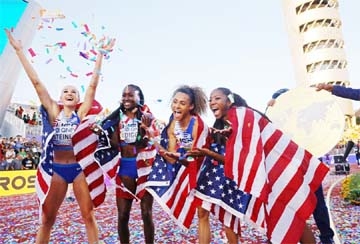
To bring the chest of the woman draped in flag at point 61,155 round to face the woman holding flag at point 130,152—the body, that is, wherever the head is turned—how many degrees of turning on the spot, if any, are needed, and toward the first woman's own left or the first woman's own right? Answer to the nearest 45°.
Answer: approximately 90° to the first woman's own left

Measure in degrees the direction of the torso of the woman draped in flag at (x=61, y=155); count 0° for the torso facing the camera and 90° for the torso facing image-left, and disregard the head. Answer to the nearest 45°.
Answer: approximately 0°

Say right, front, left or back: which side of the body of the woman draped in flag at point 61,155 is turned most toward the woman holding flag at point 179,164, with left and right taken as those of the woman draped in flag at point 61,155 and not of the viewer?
left

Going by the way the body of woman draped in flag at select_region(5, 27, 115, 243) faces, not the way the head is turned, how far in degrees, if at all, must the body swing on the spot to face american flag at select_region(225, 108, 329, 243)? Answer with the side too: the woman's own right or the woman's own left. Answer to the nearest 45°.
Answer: approximately 45° to the woman's own left

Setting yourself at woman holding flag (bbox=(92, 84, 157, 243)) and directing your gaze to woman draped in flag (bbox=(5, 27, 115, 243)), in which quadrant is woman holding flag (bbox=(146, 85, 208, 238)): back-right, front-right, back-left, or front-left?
back-left

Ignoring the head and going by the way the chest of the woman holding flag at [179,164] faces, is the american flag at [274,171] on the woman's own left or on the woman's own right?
on the woman's own left

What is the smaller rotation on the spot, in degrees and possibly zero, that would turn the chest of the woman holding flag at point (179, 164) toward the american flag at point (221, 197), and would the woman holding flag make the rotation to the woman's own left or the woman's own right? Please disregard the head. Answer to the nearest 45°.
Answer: approximately 90° to the woman's own left

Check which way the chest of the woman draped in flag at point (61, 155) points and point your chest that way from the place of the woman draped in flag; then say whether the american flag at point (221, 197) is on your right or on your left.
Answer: on your left
